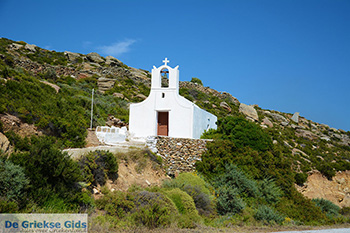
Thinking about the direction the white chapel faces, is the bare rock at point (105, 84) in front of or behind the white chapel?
behind

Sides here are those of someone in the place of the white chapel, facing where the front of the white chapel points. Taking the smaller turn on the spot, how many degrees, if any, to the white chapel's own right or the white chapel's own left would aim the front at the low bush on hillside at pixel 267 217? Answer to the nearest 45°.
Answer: approximately 45° to the white chapel's own left

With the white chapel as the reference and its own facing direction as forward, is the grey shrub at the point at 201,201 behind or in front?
in front

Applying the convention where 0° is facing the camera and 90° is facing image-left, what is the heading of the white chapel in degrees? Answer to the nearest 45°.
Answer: approximately 0°

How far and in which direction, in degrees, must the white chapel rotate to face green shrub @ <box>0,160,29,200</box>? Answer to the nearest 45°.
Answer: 0° — it already faces it

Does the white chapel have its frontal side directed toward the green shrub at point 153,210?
yes

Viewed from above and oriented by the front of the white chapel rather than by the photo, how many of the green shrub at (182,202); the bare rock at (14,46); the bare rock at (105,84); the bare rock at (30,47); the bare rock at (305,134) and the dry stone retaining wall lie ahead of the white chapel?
2

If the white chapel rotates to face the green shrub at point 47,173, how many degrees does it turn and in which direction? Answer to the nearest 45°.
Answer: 0° — it already faces it

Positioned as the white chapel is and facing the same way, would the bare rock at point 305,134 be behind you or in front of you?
behind

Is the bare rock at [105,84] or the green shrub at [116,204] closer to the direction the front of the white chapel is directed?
the green shrub
